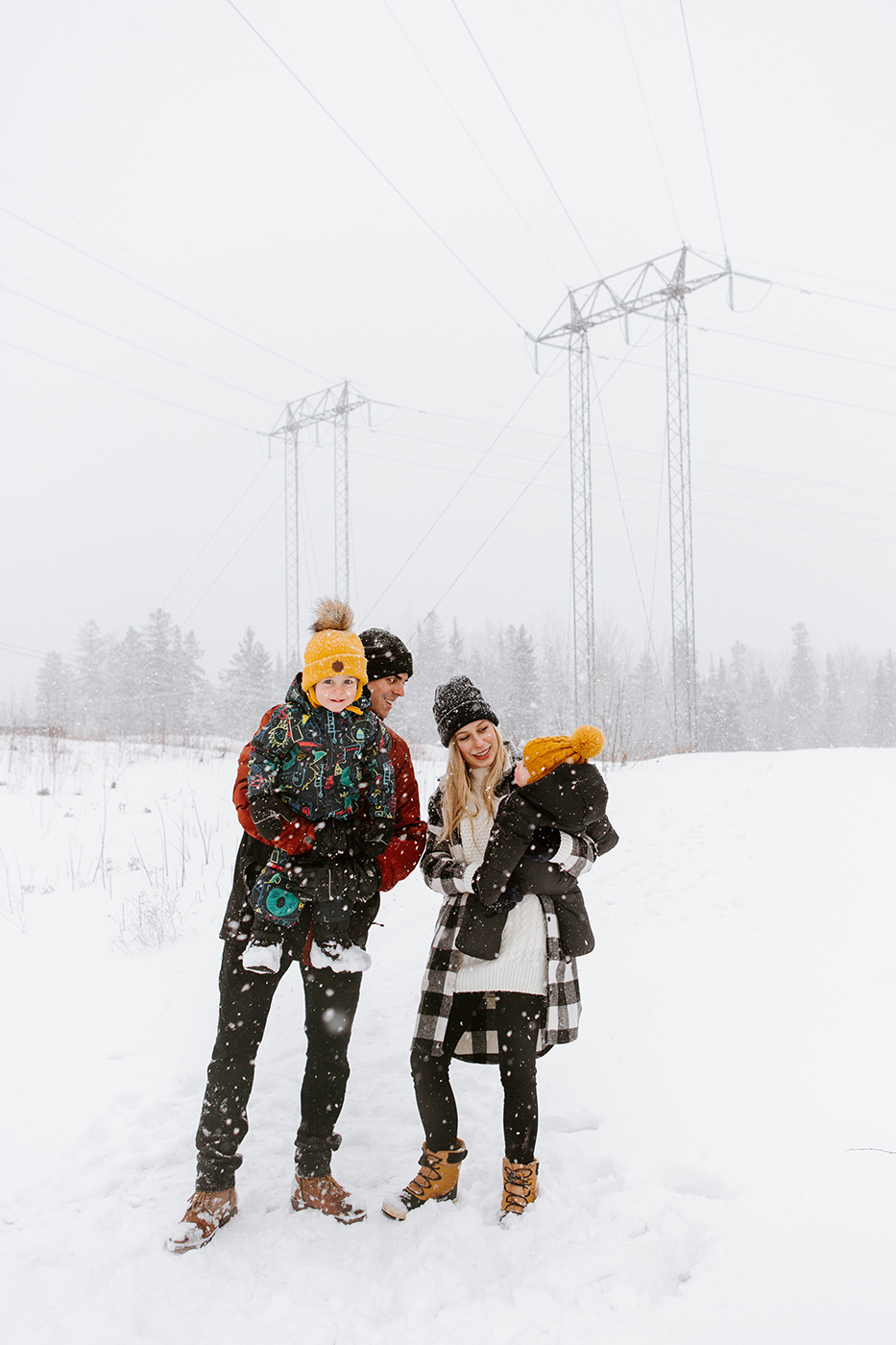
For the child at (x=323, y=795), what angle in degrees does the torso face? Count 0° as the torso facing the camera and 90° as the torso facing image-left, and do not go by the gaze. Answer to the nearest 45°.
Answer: approximately 0°

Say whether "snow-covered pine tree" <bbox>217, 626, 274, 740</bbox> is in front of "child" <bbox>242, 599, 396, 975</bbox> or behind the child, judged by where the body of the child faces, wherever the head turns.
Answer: behind

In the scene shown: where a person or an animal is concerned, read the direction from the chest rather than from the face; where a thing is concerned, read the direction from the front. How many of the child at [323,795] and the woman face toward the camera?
2

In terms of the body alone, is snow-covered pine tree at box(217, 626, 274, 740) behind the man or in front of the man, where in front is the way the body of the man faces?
behind

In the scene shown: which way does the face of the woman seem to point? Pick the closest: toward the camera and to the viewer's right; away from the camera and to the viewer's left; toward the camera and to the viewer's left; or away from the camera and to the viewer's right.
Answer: toward the camera and to the viewer's right

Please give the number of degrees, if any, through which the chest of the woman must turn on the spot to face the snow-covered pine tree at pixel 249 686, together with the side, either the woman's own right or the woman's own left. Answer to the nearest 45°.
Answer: approximately 180°

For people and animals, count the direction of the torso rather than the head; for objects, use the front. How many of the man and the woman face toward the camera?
2

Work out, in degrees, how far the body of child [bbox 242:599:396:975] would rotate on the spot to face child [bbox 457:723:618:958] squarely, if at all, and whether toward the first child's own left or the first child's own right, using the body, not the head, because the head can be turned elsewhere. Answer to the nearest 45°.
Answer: approximately 90° to the first child's own left

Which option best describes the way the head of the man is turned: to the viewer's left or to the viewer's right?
to the viewer's right
